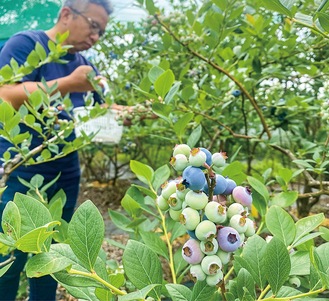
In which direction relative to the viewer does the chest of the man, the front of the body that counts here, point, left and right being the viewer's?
facing the viewer and to the right of the viewer
